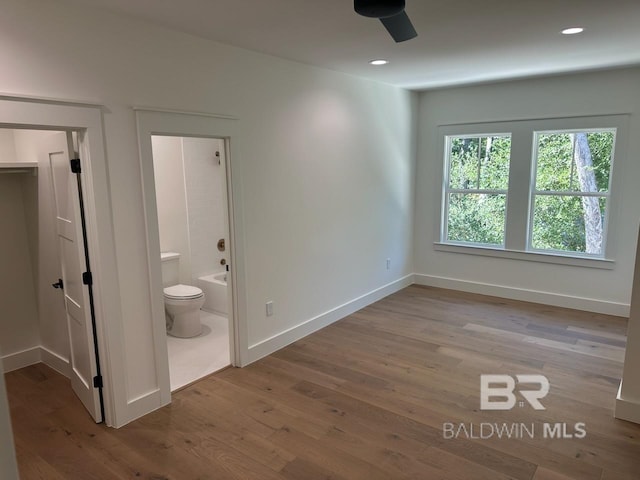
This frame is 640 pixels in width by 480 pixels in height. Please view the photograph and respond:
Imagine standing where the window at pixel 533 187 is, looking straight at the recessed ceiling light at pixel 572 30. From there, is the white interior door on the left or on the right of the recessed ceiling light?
right

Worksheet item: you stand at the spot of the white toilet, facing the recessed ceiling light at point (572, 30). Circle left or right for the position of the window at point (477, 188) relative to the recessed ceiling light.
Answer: left

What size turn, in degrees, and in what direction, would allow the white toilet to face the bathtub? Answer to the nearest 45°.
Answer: approximately 90° to its left

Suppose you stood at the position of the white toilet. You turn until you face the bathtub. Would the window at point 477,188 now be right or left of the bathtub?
right

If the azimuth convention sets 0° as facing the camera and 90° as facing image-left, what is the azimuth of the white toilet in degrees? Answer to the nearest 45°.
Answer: approximately 315°

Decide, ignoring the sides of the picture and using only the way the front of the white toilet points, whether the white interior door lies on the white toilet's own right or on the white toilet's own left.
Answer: on the white toilet's own right

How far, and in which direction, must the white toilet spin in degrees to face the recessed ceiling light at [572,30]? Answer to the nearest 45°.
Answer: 0° — it already faces it

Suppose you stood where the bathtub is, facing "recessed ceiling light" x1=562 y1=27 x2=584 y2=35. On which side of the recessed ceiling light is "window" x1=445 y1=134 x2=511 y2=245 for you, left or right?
left

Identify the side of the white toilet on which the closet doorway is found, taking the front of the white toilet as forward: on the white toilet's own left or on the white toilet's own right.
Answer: on the white toilet's own right
